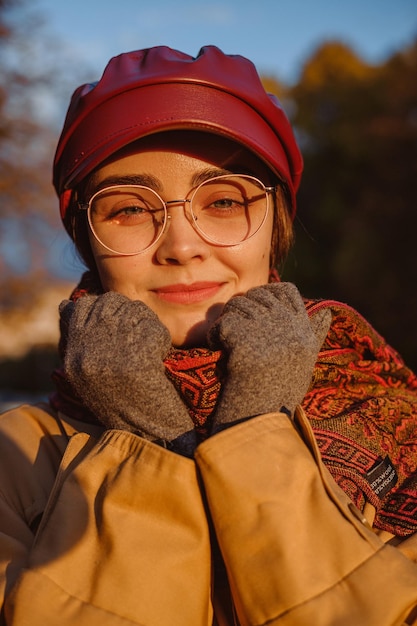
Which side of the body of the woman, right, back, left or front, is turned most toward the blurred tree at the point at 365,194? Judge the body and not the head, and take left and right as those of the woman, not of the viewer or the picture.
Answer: back

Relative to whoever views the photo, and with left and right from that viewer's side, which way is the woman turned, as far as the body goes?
facing the viewer

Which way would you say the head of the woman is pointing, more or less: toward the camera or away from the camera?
toward the camera
